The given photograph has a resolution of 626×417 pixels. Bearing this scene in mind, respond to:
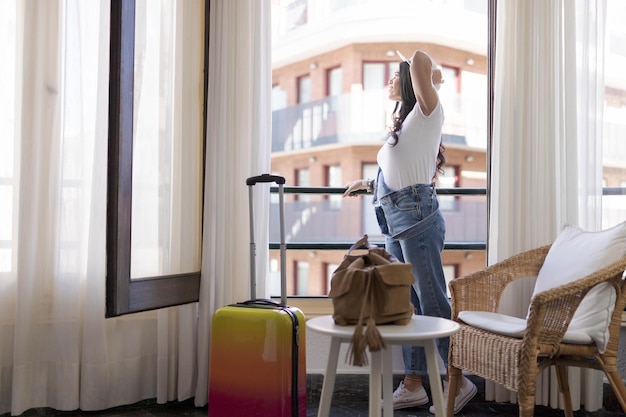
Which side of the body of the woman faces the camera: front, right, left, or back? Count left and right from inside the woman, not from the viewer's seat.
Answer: left

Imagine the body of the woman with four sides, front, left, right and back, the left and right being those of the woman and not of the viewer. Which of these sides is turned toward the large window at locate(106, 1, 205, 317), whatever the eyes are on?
front

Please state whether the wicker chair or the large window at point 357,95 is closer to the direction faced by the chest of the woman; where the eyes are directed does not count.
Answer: the large window

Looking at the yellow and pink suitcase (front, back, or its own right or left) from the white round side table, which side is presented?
left

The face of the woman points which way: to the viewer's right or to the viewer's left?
to the viewer's left

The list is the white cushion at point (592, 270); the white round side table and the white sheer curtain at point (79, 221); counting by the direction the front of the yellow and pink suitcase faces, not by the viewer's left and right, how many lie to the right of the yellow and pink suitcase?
1

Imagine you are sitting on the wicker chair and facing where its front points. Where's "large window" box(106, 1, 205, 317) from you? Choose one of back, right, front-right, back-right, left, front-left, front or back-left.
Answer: front-right

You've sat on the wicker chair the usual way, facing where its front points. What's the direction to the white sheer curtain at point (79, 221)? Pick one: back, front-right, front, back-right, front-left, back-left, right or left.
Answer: front-right

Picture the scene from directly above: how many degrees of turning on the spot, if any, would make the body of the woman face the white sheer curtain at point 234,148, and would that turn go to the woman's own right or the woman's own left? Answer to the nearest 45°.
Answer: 0° — they already face it

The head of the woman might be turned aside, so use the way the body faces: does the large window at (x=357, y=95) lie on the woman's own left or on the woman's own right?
on the woman's own right

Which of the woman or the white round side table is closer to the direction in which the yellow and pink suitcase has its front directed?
the white round side table

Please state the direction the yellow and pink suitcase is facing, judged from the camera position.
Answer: facing the viewer and to the left of the viewer

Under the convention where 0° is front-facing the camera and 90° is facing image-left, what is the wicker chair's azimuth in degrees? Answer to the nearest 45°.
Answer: approximately 45°

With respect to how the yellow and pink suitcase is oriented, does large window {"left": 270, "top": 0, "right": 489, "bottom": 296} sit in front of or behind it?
behind
